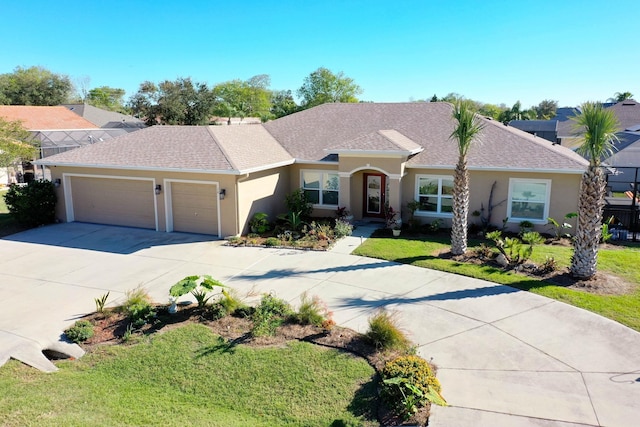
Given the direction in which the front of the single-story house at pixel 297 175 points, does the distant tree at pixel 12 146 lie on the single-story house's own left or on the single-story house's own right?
on the single-story house's own right

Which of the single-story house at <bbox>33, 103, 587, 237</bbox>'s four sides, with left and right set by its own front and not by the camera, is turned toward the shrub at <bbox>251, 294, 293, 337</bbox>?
front

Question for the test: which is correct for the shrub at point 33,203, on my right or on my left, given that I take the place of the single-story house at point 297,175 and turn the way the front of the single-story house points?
on my right

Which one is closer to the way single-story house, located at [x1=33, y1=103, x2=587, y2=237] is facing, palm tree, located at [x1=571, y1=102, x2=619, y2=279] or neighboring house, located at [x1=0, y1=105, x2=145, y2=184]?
the palm tree

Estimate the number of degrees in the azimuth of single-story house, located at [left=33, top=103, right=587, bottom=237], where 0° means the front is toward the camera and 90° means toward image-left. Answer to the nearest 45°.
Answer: approximately 0°

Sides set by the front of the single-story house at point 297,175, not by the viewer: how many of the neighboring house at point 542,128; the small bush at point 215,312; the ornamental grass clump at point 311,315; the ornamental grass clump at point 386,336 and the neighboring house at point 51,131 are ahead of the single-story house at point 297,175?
3

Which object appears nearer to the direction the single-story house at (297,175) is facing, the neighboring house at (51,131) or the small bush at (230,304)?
the small bush

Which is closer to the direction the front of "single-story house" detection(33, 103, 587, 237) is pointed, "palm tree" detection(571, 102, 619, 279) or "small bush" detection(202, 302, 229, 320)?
the small bush

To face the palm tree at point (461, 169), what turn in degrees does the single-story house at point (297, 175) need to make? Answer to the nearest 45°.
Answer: approximately 45° to its left

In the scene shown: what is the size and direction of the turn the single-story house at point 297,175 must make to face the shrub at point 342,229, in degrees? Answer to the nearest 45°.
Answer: approximately 45° to its left

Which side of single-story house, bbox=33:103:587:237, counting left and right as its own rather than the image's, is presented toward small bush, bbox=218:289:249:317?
front

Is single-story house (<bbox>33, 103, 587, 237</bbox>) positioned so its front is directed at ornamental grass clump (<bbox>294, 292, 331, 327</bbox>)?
yes

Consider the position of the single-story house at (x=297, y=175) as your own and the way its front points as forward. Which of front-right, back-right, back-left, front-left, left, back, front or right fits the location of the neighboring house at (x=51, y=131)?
back-right

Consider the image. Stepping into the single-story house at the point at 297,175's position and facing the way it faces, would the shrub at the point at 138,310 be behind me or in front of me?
in front

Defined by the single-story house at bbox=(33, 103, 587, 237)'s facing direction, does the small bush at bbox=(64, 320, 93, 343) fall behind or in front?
in front
